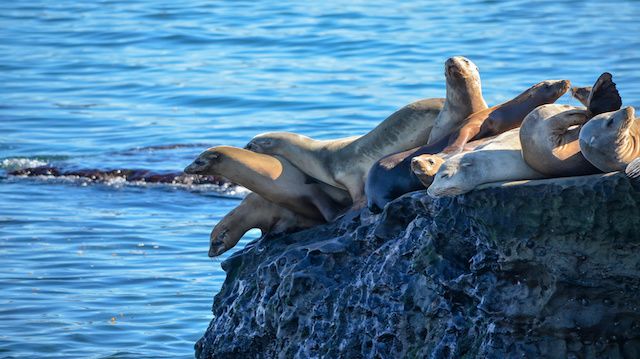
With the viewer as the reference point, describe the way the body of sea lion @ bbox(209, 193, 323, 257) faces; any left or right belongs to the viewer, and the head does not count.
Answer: facing to the left of the viewer

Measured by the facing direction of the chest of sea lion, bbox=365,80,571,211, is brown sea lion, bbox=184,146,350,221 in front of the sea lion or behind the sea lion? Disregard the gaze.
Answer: behind

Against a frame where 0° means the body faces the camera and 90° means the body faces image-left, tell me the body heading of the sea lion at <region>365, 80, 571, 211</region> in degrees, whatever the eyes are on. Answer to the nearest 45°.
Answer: approximately 270°

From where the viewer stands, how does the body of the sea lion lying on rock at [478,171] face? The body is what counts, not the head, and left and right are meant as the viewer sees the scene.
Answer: facing to the left of the viewer

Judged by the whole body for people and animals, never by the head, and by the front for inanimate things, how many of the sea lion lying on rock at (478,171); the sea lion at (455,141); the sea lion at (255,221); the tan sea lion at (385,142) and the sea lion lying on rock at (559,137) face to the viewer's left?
3
